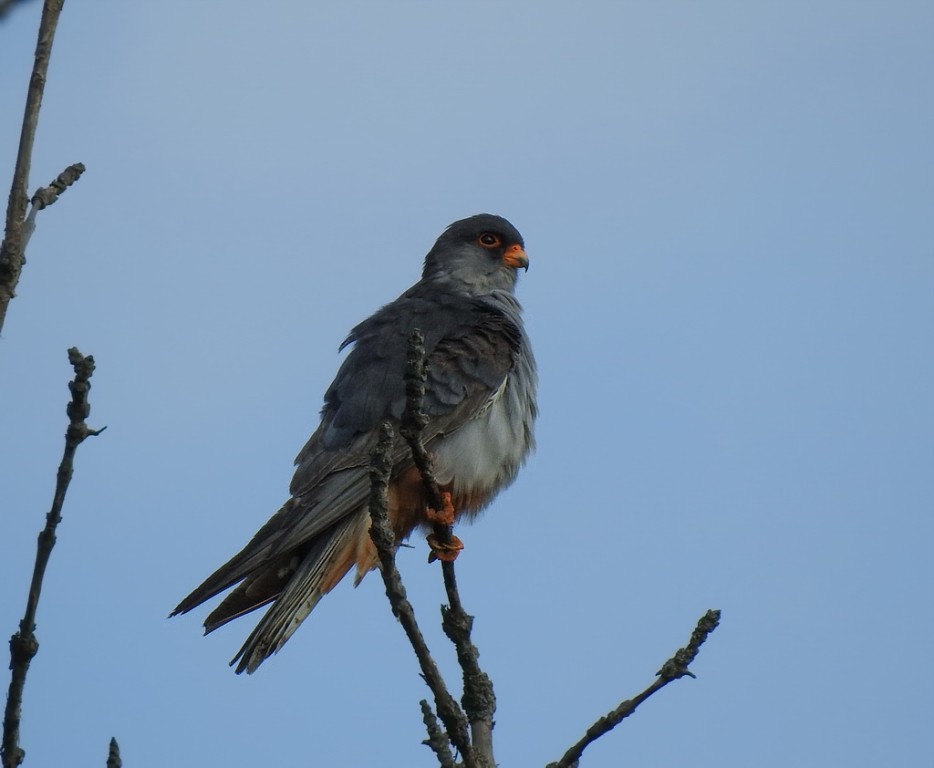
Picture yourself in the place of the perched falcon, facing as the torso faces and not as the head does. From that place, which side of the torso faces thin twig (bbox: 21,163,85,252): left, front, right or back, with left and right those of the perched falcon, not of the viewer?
back

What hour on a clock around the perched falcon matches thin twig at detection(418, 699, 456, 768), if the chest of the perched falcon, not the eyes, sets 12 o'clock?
The thin twig is roughly at 3 o'clock from the perched falcon.

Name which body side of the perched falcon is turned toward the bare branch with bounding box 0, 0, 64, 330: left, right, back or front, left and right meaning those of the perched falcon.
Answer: back

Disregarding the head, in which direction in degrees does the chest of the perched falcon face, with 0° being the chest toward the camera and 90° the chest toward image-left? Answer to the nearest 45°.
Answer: approximately 270°
